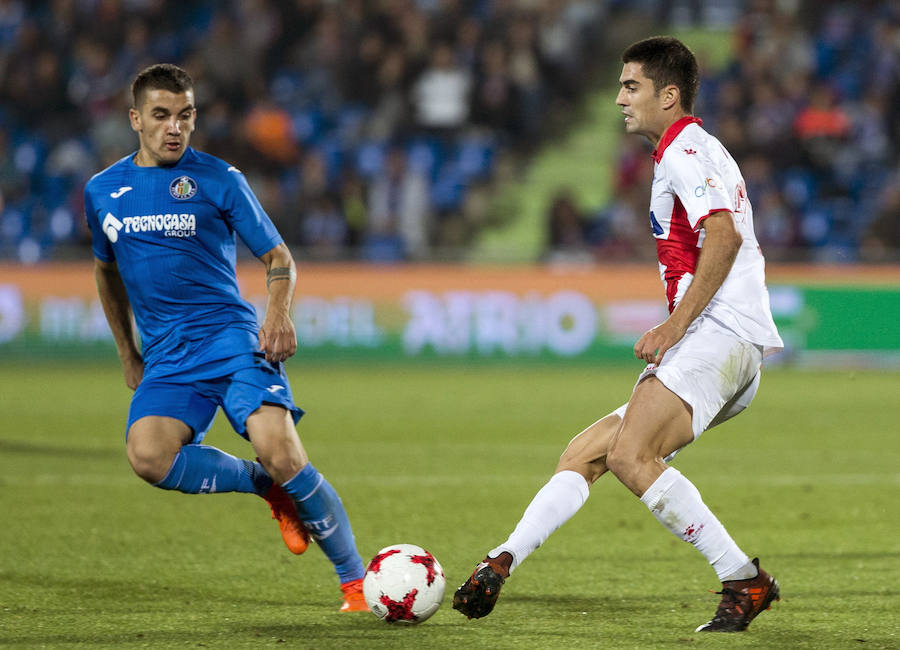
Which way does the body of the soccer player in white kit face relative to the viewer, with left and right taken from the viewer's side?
facing to the left of the viewer

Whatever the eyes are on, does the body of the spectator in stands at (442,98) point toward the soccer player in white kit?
yes

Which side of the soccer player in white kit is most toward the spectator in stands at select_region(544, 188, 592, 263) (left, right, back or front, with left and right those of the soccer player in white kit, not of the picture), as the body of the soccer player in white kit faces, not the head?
right

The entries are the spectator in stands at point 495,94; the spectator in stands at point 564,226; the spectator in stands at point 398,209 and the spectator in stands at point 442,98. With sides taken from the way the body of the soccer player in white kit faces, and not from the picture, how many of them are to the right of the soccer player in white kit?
4

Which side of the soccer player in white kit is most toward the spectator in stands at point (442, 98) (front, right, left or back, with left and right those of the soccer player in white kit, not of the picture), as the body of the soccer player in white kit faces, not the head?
right

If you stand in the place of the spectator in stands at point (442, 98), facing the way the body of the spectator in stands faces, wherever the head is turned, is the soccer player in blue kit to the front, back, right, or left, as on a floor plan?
front

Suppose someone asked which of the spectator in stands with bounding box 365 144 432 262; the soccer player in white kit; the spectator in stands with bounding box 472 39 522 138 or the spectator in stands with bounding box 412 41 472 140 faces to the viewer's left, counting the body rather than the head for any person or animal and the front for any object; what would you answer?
the soccer player in white kit

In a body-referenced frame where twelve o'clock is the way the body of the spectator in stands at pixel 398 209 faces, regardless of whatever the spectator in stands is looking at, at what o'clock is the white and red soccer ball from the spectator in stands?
The white and red soccer ball is roughly at 12 o'clock from the spectator in stands.

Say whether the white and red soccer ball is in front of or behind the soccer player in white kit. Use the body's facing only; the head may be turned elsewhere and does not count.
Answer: in front

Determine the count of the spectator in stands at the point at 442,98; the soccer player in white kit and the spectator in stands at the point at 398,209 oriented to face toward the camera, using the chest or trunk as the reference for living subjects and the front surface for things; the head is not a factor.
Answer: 2

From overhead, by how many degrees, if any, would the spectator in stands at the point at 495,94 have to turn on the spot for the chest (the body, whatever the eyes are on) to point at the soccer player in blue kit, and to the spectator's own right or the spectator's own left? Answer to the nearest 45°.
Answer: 0° — they already face them
